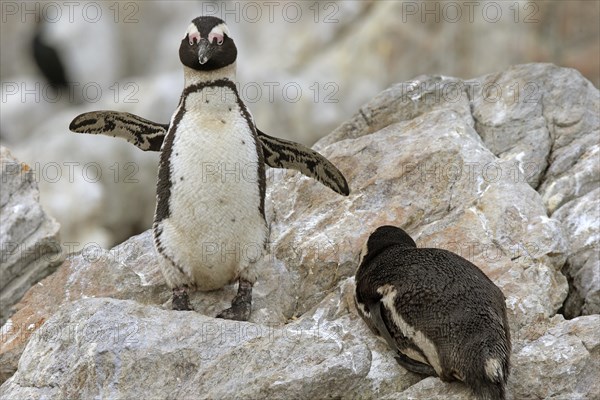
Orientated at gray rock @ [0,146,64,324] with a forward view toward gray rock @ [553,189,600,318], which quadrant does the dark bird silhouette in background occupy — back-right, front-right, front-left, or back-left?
back-left

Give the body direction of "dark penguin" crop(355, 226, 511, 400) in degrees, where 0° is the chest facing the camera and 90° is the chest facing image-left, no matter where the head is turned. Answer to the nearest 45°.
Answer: approximately 135°

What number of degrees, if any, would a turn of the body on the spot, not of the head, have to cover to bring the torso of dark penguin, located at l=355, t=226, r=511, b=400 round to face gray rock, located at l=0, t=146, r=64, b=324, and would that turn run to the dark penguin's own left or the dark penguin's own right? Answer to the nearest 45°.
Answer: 0° — it already faces it

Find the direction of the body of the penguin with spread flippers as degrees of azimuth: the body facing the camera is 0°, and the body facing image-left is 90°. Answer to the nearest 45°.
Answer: approximately 0°

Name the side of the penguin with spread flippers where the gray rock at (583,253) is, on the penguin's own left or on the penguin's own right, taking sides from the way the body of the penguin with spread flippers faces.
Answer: on the penguin's own left

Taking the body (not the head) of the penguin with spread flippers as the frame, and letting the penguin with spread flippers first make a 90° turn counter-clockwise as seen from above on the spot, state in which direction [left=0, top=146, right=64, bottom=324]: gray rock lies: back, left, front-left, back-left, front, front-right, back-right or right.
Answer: back-left

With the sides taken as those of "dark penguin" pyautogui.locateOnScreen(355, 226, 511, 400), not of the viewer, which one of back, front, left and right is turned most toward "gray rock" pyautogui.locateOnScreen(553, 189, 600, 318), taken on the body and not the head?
right

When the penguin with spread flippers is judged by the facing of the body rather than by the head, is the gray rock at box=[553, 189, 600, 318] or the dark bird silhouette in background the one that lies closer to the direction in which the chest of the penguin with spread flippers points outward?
the gray rock
